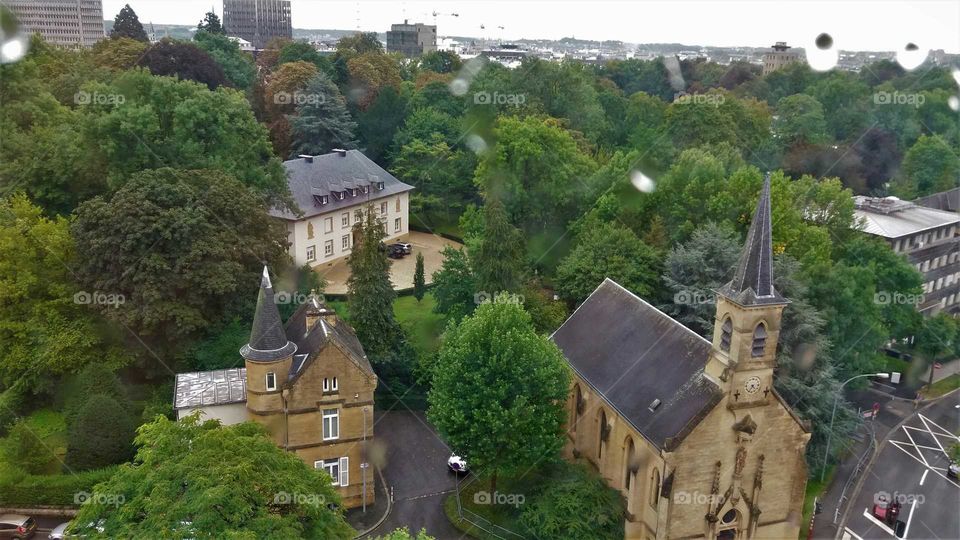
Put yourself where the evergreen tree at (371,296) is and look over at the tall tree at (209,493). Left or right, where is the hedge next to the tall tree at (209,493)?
right

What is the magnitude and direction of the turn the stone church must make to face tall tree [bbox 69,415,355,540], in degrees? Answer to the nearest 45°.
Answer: approximately 90° to its right

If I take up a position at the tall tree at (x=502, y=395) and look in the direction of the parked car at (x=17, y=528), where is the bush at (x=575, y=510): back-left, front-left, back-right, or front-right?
back-left

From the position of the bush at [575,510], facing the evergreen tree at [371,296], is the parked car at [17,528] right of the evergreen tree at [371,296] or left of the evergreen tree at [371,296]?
left

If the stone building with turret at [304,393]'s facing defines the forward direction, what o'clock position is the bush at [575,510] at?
The bush is roughly at 10 o'clock from the stone building with turret.

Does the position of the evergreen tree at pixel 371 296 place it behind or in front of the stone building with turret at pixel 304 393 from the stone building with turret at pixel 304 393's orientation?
behind

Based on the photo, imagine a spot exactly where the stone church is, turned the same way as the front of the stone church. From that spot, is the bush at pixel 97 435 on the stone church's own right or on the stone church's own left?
on the stone church's own right

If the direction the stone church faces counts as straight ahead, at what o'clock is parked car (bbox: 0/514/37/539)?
The parked car is roughly at 4 o'clock from the stone church.

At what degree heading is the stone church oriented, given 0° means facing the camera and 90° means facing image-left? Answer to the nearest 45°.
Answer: approximately 315°

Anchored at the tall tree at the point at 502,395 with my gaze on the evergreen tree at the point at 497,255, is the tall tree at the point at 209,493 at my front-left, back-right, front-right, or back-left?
back-left
